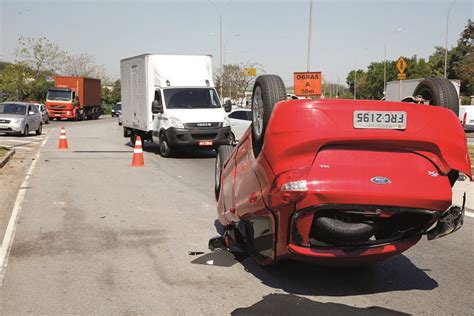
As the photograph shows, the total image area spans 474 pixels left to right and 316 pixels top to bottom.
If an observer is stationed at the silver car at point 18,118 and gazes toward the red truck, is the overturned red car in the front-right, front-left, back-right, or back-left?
back-right

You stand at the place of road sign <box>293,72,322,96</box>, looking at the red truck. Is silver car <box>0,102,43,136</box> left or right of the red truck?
left

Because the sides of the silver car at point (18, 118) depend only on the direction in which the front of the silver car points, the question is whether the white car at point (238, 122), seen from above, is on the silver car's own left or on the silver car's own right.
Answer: on the silver car's own left

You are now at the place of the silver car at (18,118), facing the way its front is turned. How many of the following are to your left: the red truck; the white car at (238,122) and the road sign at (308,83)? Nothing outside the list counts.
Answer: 2

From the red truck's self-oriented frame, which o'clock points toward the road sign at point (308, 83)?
The road sign is roughly at 10 o'clock from the red truck.

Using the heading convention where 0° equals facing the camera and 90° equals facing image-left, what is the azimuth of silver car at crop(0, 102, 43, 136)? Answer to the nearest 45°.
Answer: approximately 45°

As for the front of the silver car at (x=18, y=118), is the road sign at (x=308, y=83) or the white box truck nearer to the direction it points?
the white box truck

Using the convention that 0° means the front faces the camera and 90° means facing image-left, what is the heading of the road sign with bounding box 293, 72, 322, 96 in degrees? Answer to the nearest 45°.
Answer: approximately 0°

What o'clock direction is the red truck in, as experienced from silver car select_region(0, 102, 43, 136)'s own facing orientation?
The red truck is roughly at 5 o'clock from the silver car.

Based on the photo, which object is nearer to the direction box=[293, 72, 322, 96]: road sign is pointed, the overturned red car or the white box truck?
the overturned red car

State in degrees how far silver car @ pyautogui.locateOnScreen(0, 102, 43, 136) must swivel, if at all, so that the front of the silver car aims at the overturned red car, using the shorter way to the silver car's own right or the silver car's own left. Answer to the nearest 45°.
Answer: approximately 45° to the silver car's own left

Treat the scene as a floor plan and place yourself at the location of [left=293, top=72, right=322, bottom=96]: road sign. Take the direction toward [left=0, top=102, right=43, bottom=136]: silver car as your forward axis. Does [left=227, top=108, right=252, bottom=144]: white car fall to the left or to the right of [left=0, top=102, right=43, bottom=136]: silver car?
left
